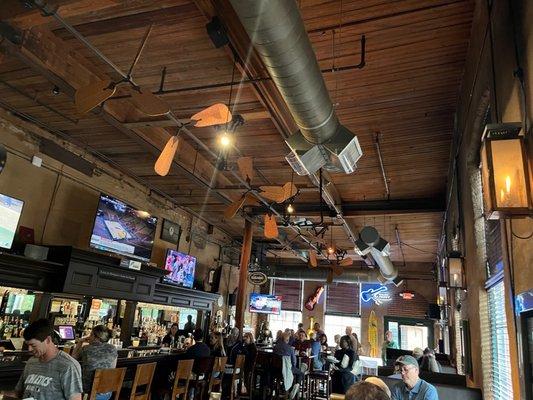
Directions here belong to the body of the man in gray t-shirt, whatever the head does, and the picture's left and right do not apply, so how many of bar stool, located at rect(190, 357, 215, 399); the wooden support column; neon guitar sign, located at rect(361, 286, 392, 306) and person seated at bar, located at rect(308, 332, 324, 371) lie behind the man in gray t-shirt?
4

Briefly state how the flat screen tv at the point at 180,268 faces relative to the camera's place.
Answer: facing the viewer and to the right of the viewer

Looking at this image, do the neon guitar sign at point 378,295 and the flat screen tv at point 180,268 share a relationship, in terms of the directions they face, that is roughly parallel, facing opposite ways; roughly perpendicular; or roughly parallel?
roughly perpendicular

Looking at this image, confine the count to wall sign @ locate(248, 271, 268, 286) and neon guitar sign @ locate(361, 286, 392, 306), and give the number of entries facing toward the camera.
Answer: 2

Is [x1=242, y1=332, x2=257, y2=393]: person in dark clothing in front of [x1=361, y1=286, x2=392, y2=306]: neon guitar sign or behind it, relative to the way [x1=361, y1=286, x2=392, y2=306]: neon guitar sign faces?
in front

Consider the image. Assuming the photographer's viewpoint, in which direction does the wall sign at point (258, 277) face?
facing the viewer

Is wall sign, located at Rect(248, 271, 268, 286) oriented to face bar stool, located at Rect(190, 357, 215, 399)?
yes

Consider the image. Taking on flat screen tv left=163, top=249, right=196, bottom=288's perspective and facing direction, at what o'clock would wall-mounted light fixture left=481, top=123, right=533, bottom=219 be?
The wall-mounted light fixture is roughly at 1 o'clock from the flat screen tv.

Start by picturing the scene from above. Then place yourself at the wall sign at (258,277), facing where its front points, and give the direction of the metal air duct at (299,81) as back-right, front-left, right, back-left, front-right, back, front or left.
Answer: front

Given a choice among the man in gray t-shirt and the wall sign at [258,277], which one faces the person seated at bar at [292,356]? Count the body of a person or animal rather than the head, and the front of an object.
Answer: the wall sign

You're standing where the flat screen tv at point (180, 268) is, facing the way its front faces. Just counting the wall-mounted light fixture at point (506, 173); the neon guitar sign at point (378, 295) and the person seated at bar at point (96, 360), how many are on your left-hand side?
1

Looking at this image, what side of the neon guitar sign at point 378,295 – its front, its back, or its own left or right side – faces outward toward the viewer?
front
